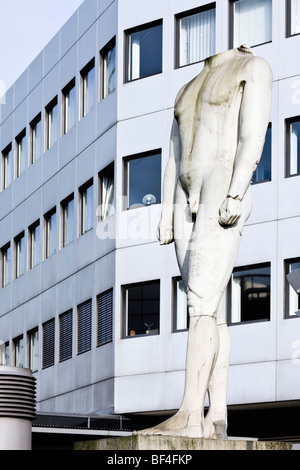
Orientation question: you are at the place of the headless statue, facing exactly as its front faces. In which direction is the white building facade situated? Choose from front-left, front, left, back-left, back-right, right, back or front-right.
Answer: back-right

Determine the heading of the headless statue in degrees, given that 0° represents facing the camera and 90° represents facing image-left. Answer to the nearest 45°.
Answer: approximately 45°

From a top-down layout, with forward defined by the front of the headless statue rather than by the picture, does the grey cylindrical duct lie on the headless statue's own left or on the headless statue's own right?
on the headless statue's own right
